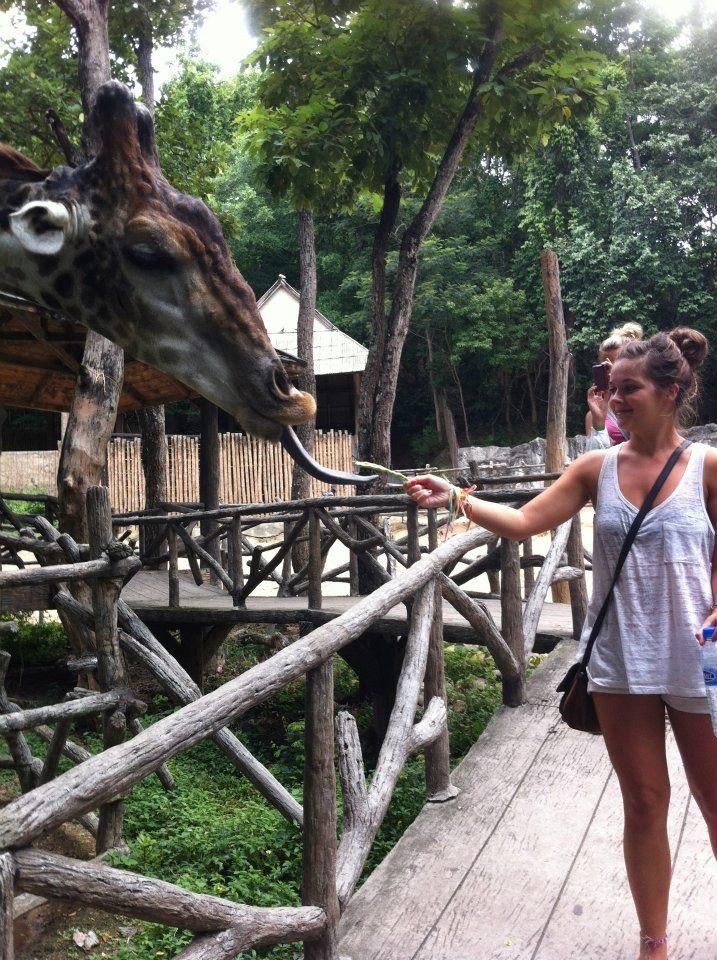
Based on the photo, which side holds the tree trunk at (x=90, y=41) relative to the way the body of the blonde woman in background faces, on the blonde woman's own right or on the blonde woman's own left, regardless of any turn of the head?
on the blonde woman's own right

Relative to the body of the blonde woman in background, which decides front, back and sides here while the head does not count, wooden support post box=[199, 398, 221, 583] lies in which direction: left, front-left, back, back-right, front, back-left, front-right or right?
right

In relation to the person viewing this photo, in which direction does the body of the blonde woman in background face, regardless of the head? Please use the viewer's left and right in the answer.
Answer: facing the viewer and to the left of the viewer

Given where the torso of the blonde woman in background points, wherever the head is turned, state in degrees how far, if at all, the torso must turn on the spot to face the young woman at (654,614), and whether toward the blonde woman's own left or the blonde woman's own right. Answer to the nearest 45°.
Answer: approximately 45° to the blonde woman's own left

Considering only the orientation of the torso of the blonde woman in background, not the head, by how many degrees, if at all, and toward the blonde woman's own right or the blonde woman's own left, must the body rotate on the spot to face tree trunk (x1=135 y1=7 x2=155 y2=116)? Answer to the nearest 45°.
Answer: approximately 90° to the blonde woman's own right

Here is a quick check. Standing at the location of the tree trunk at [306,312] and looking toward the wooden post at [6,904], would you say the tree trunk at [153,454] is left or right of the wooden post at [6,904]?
right

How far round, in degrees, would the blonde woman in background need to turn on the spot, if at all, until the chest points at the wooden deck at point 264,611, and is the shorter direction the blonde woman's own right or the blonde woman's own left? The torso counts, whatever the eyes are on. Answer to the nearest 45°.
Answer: approximately 90° to the blonde woman's own right

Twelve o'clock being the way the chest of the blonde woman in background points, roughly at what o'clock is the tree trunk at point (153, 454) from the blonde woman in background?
The tree trunk is roughly at 3 o'clock from the blonde woman in background.

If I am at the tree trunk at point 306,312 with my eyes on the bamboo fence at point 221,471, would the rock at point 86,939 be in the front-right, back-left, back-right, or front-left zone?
back-left

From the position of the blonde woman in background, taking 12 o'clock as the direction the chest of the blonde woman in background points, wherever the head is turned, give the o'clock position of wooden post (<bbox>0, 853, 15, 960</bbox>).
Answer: The wooden post is roughly at 11 o'clock from the blonde woman in background.
